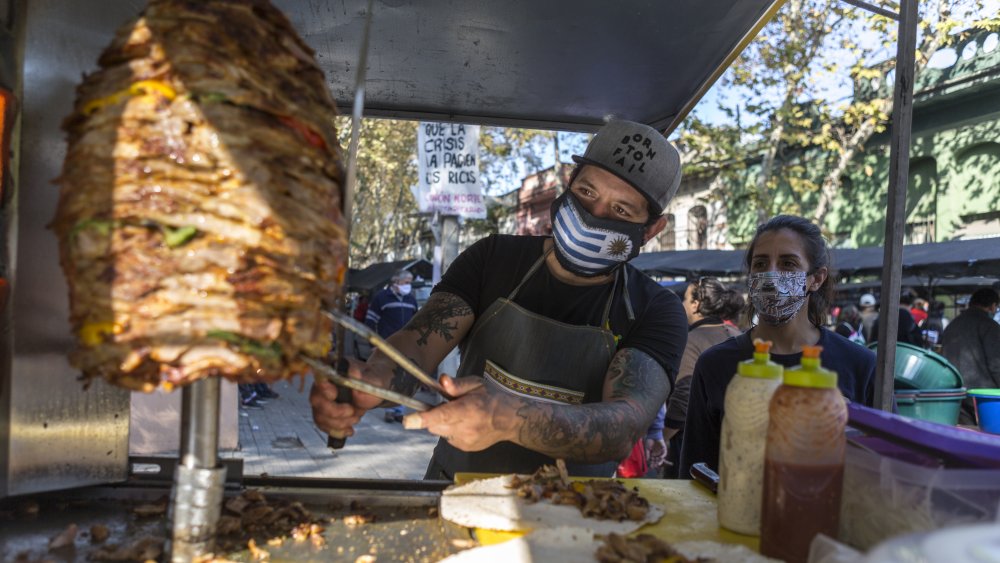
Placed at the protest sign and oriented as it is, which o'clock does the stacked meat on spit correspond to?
The stacked meat on spit is roughly at 12 o'clock from the protest sign.

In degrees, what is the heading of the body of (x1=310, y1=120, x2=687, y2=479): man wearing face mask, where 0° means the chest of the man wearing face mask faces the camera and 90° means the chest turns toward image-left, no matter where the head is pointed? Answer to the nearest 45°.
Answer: approximately 45°

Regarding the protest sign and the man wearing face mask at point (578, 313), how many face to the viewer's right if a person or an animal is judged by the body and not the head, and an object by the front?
0

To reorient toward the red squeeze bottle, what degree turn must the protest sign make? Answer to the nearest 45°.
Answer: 0° — it already faces it

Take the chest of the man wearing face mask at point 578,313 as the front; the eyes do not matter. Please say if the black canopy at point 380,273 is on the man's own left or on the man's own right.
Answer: on the man's own right

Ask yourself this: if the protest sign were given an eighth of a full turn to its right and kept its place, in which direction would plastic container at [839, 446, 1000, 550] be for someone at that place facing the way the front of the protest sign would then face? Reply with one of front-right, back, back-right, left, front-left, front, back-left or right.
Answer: front-left

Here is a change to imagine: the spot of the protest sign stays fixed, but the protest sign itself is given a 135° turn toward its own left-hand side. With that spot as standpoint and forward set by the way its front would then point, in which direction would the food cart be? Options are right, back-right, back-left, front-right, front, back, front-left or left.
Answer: back-right

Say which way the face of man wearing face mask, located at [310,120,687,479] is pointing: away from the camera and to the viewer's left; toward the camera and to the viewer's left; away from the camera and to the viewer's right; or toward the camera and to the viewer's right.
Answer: toward the camera and to the viewer's left

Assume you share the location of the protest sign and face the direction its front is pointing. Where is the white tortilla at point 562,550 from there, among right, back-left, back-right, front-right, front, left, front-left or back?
front

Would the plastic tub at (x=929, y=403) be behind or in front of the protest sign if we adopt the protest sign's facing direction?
in front

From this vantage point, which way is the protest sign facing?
toward the camera

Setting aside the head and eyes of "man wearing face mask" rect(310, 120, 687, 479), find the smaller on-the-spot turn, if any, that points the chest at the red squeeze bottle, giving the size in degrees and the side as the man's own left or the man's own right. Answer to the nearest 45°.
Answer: approximately 45° to the man's own left

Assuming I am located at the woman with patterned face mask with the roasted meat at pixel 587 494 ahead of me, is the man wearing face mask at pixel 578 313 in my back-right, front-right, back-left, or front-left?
front-right

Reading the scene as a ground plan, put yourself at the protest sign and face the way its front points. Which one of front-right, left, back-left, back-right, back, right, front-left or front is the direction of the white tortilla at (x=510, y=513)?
front

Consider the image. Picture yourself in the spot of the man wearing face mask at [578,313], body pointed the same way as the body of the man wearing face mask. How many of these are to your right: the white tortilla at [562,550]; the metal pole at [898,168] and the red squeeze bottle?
0

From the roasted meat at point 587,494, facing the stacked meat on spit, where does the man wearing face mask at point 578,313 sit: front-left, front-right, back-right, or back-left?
back-right

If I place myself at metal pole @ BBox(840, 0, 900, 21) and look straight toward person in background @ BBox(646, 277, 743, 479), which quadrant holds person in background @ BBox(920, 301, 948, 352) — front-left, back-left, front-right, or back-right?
front-right
